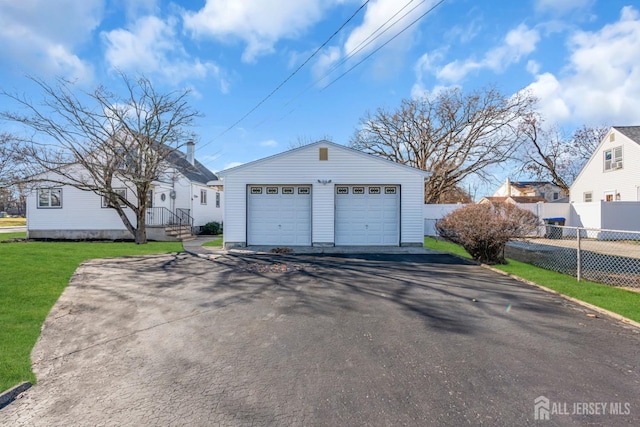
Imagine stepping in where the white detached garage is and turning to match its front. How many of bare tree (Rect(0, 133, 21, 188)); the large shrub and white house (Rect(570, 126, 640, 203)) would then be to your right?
1

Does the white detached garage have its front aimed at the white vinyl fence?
no

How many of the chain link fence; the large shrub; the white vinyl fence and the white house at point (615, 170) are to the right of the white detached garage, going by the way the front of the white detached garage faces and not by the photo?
0

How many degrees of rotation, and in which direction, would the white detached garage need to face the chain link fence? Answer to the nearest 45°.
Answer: approximately 45° to its left

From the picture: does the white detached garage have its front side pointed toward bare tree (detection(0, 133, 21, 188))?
no

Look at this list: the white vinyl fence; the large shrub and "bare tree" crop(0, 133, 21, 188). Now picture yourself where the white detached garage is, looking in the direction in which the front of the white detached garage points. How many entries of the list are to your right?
1

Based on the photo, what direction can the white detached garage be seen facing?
toward the camera

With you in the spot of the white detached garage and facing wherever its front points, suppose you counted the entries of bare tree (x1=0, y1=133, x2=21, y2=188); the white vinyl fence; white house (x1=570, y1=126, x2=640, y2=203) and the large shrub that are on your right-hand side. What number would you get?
1

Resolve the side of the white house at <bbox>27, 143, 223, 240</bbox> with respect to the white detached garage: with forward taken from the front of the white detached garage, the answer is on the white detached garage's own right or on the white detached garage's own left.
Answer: on the white detached garage's own right

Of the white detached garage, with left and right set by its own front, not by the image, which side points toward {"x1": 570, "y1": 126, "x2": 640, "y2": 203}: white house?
left
